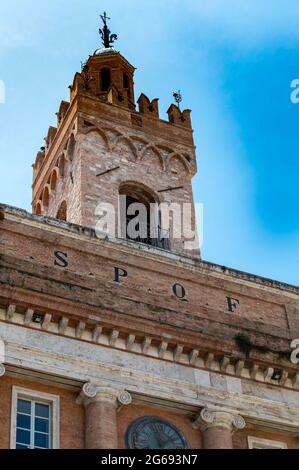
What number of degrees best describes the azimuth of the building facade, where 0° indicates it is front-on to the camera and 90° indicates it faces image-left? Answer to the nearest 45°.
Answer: approximately 315°
